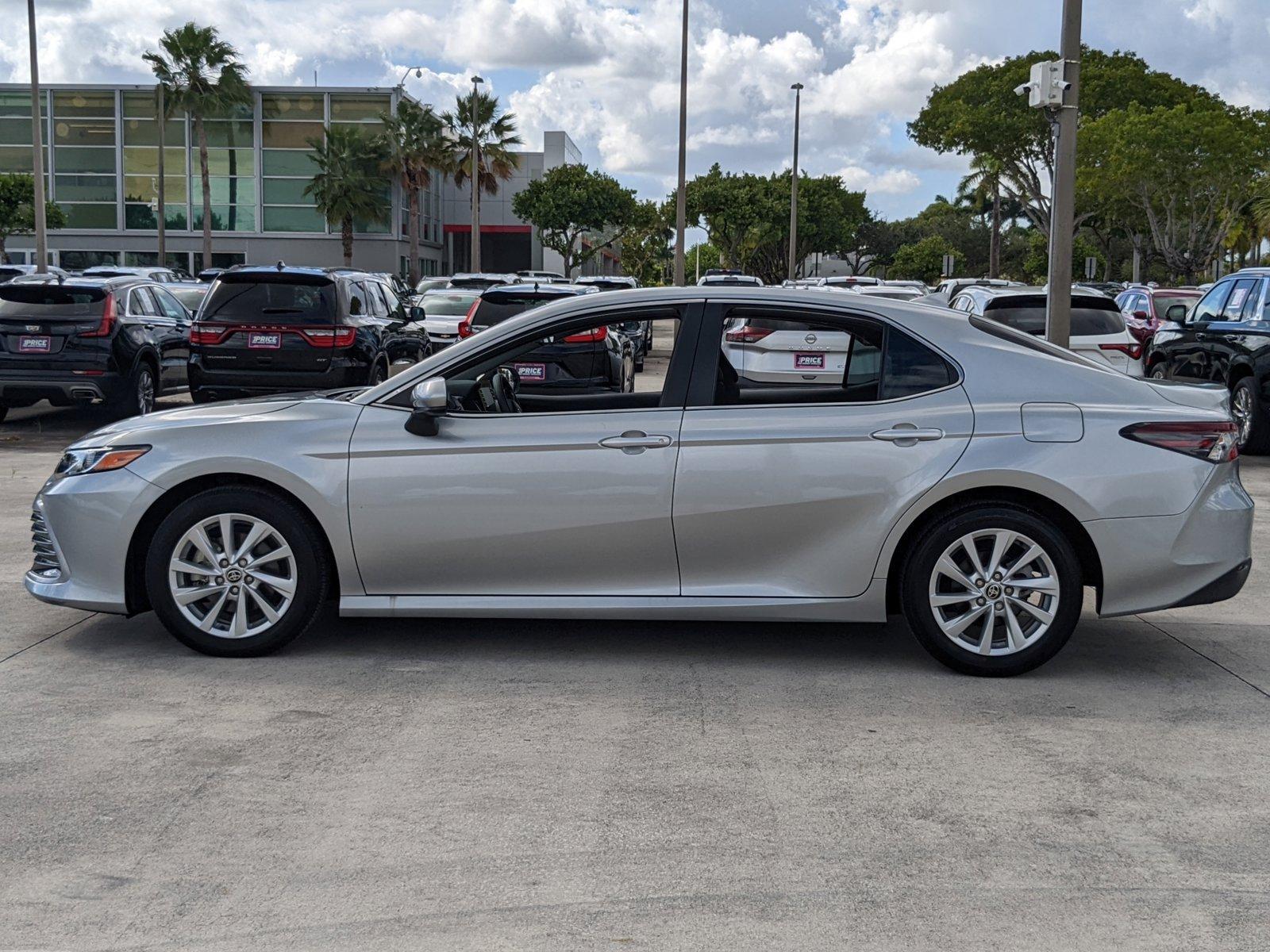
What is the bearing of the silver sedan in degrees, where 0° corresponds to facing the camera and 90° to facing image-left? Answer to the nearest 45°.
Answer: approximately 90°

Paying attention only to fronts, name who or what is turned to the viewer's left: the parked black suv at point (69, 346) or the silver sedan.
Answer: the silver sedan

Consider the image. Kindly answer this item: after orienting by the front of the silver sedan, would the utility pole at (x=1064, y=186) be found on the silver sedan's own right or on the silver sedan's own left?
on the silver sedan's own right

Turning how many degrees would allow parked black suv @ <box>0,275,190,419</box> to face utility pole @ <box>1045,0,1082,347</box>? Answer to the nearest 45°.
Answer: approximately 45° to its right

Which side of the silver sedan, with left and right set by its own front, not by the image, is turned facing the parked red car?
right

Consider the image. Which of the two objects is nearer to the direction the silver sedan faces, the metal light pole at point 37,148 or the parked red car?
the metal light pole

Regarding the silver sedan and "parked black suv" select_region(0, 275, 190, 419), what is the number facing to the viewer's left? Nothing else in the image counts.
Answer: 1

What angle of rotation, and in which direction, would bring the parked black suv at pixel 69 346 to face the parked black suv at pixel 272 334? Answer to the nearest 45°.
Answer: approximately 90° to its right

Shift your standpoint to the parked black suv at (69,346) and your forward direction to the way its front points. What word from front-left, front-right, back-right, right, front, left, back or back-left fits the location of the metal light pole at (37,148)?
front-left

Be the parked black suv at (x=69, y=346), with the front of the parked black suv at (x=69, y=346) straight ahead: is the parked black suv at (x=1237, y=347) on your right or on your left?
on your right

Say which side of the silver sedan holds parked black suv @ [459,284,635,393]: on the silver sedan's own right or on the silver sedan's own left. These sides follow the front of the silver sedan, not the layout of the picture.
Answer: on the silver sedan's own right

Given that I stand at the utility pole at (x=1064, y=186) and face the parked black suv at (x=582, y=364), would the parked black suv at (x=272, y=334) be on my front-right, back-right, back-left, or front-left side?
front-left

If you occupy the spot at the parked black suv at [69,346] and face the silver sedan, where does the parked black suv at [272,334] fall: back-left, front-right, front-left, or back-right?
front-left

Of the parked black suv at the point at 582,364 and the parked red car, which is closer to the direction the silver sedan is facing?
the parked black suv

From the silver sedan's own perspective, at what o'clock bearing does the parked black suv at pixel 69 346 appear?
The parked black suv is roughly at 2 o'clock from the silver sedan.

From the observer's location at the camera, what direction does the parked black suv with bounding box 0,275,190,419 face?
facing away from the viewer and to the right of the viewer

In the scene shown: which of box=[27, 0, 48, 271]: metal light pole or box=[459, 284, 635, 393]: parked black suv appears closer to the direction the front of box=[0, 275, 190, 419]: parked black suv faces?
the metal light pole
